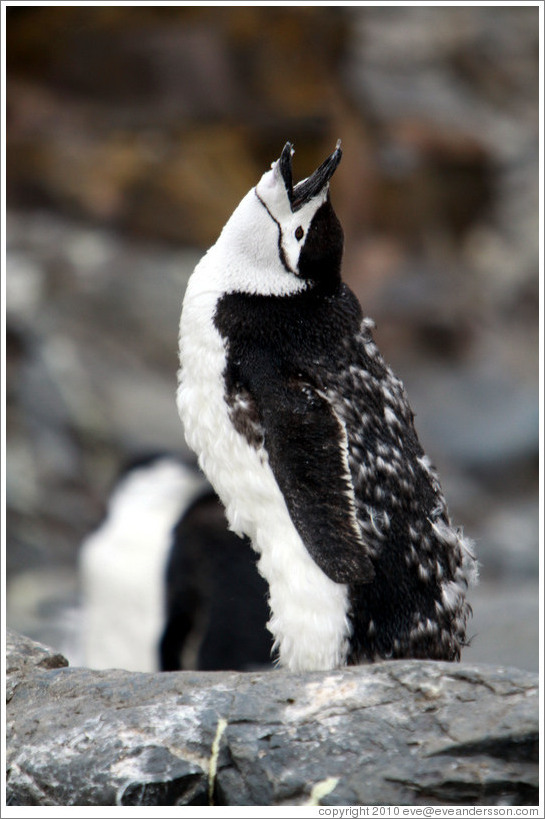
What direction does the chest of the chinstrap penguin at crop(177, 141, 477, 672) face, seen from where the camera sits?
to the viewer's left

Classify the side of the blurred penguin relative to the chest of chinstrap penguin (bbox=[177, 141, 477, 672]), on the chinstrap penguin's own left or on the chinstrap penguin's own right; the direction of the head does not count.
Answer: on the chinstrap penguin's own right
